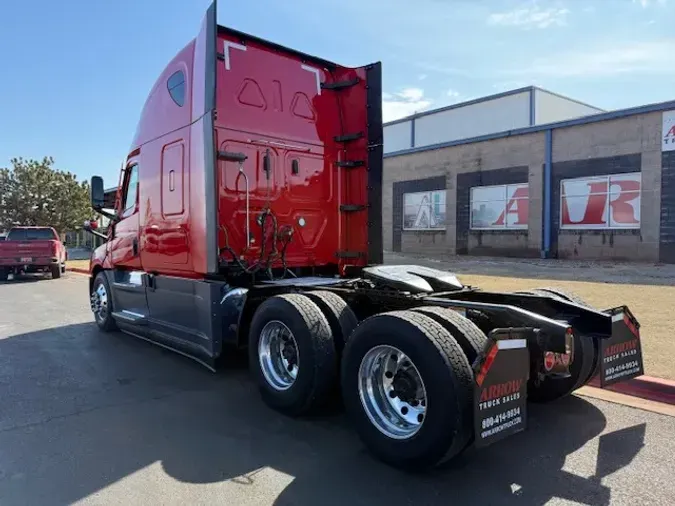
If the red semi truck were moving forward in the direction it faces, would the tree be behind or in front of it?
in front

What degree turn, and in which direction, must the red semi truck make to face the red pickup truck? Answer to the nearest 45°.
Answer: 0° — it already faces it

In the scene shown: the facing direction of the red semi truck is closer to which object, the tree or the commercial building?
the tree

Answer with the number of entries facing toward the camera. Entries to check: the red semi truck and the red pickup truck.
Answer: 0

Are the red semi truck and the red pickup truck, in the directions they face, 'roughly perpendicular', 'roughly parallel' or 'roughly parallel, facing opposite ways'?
roughly parallel

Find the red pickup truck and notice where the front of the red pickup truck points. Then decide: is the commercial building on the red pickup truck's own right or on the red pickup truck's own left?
on the red pickup truck's own right

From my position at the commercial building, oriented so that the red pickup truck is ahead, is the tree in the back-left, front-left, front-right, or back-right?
front-right

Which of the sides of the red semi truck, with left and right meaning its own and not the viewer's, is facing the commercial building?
right

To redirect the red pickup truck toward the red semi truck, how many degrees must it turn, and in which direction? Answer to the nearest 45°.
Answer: approximately 180°

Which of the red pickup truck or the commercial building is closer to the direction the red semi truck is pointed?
the red pickup truck
